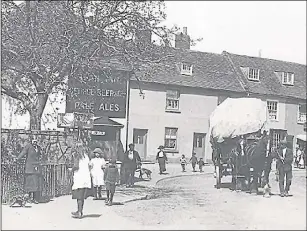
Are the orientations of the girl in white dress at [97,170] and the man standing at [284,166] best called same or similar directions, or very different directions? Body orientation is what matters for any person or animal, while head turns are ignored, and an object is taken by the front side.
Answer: same or similar directions

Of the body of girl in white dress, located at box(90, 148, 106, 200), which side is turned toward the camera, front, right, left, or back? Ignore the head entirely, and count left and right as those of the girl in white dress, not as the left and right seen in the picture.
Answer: front

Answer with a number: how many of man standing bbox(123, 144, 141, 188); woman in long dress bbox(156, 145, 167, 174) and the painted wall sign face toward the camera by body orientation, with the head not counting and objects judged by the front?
3

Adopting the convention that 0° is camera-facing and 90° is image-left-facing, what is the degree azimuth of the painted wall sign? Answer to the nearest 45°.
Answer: approximately 0°

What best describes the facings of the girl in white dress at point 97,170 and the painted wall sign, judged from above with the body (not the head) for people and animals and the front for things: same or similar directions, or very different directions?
same or similar directions

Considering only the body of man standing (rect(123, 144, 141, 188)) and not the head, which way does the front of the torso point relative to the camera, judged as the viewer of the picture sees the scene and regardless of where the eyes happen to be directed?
toward the camera

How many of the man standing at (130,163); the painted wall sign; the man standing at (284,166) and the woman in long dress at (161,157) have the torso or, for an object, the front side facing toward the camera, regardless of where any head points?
4
